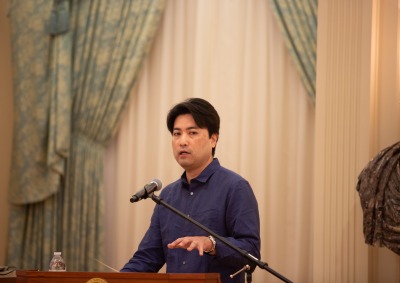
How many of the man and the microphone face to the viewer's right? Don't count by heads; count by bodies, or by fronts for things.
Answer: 1

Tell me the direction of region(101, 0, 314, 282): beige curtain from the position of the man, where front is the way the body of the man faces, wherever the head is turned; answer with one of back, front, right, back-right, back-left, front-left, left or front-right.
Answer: back-right

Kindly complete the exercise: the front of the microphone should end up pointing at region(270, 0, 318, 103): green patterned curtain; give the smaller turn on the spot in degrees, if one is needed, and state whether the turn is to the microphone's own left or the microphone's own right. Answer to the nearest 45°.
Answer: approximately 45° to the microphone's own left

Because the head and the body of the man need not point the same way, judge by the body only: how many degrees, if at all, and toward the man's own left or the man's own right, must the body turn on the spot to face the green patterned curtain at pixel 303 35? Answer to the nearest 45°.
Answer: approximately 180°

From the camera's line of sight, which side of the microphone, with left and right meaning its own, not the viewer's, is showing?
right

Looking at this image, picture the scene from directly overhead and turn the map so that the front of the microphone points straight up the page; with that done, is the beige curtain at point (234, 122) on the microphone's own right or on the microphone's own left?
on the microphone's own left

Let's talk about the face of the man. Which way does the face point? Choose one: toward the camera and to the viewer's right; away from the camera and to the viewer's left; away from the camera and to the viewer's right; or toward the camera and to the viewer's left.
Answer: toward the camera and to the viewer's left

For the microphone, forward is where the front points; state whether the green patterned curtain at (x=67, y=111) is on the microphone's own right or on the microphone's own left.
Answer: on the microphone's own left
